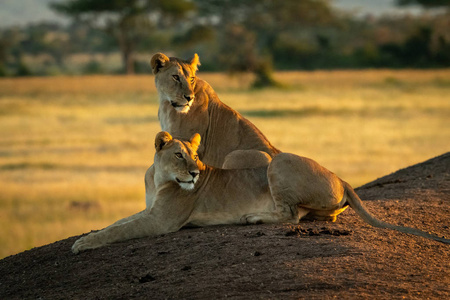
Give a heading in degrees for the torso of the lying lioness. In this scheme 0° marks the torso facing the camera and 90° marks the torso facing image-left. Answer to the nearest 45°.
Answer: approximately 90°

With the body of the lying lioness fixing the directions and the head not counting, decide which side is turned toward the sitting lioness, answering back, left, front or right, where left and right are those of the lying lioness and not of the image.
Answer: right
